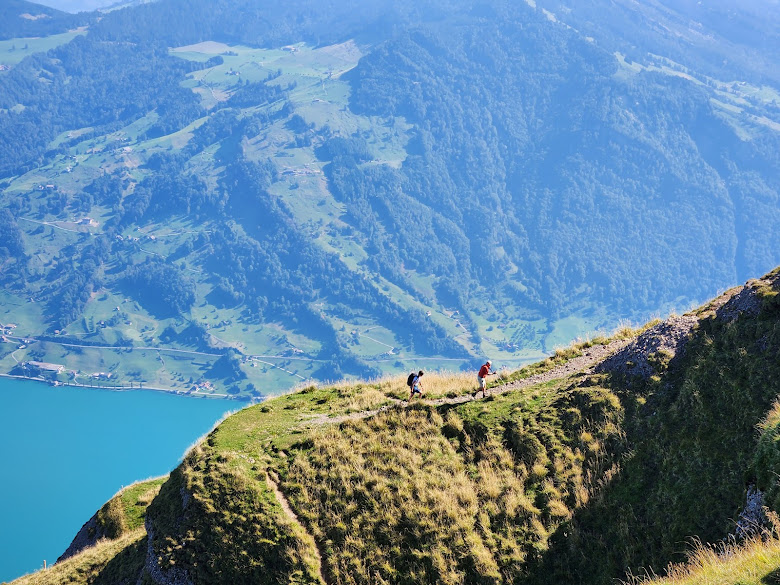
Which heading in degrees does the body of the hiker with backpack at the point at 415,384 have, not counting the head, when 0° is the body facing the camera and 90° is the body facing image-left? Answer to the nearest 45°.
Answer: approximately 270°

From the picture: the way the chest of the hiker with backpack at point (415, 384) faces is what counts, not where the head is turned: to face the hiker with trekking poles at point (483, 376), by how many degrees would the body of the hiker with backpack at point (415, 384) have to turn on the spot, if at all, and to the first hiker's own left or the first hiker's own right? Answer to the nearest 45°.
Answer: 0° — they already face them

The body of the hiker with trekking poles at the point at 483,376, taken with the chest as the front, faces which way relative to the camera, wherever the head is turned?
to the viewer's right

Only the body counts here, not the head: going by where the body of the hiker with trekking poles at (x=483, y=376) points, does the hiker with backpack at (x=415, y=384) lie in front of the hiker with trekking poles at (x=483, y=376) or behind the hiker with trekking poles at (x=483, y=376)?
behind
